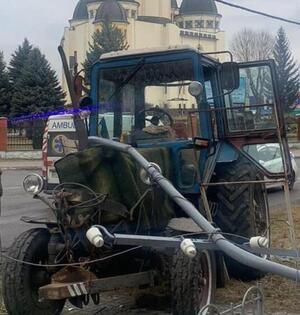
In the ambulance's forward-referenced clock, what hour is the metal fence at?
The metal fence is roughly at 12 o'clock from the ambulance.

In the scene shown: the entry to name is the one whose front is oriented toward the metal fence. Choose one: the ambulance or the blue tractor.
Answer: the ambulance

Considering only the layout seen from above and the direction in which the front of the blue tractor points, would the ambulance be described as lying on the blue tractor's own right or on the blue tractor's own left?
on the blue tractor's own right

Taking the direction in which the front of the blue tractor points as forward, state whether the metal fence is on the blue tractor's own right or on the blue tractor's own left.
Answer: on the blue tractor's own right

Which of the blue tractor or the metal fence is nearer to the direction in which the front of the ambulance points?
the metal fence
